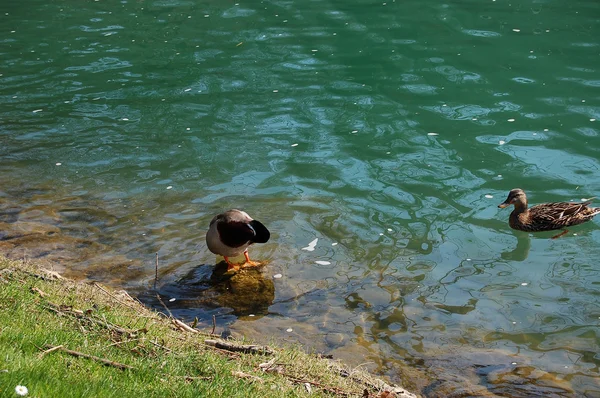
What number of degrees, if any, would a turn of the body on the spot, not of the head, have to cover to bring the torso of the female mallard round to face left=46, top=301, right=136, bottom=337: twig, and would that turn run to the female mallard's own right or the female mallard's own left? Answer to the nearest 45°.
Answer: approximately 45° to the female mallard's own left

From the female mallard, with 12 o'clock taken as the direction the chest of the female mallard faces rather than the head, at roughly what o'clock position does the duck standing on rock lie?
The duck standing on rock is roughly at 11 o'clock from the female mallard.

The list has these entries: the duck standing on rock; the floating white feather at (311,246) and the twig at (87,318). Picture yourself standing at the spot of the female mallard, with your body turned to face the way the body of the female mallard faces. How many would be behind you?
0

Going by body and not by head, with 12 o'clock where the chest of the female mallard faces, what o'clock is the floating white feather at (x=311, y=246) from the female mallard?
The floating white feather is roughly at 11 o'clock from the female mallard.

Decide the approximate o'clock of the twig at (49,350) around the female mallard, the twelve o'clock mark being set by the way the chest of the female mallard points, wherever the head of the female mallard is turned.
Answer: The twig is roughly at 10 o'clock from the female mallard.

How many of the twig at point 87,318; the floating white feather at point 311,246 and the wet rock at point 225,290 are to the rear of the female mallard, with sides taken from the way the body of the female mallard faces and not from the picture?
0

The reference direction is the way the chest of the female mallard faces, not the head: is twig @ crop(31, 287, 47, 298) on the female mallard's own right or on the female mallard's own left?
on the female mallard's own left

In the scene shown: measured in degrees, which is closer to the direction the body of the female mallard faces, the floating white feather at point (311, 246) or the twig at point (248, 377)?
the floating white feather

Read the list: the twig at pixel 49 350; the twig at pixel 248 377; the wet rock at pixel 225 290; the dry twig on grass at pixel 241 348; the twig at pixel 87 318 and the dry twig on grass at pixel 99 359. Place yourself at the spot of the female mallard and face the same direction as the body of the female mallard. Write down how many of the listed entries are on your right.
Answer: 0

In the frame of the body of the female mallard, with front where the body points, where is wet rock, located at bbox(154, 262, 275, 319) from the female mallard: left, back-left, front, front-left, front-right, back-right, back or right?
front-left

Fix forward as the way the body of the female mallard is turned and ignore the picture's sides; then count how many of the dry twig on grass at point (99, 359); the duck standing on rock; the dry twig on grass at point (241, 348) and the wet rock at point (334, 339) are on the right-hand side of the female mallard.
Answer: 0

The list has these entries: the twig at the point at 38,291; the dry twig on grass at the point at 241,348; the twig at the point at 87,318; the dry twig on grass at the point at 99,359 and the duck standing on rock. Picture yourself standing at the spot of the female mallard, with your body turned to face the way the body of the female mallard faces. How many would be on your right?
0

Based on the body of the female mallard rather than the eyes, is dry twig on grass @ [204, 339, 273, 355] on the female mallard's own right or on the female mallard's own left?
on the female mallard's own left

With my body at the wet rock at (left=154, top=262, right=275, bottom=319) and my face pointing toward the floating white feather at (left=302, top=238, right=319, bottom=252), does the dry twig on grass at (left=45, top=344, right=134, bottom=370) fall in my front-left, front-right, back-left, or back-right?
back-right

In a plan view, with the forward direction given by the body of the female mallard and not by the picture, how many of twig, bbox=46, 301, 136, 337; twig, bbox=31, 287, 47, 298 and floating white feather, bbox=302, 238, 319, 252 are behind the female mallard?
0

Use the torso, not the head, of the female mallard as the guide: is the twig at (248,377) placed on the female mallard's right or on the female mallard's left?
on the female mallard's left

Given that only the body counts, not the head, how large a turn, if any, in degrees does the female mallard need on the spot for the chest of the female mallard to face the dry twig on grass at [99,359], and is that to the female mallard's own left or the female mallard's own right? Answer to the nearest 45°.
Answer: approximately 45° to the female mallard's own left

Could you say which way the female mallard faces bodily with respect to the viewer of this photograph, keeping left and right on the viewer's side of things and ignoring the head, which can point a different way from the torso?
facing to the left of the viewer

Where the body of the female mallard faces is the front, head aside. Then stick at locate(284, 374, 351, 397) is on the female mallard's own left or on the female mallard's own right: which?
on the female mallard's own left
